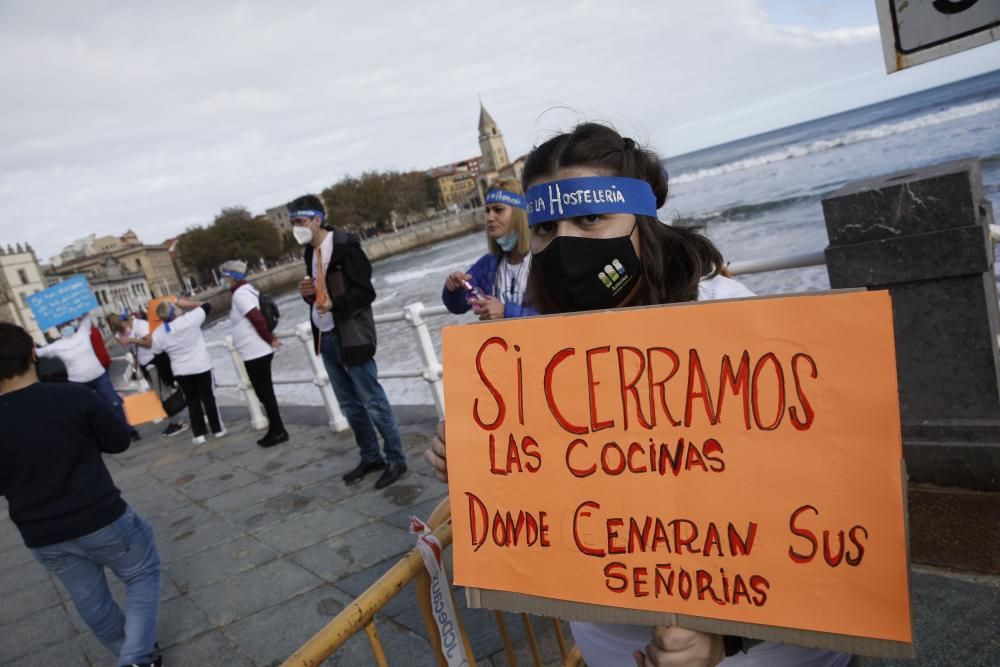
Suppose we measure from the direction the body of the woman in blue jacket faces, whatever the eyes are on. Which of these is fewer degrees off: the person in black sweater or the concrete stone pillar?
the person in black sweater

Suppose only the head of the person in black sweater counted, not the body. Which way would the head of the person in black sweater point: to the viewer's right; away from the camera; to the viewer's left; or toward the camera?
away from the camera

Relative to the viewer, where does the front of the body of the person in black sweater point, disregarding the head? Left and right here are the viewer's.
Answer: facing away from the viewer

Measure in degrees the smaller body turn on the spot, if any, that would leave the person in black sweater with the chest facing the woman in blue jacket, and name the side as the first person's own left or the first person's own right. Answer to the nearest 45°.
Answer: approximately 90° to the first person's own right

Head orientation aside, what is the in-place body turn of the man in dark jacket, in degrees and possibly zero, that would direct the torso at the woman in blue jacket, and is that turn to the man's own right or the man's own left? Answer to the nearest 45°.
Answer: approximately 90° to the man's own left

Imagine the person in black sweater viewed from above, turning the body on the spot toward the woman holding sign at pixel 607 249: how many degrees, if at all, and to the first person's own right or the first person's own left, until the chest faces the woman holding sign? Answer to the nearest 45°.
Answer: approximately 135° to the first person's own right

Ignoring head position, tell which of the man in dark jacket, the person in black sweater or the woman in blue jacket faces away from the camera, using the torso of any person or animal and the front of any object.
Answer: the person in black sweater

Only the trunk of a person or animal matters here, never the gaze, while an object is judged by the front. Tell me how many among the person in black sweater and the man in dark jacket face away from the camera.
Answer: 1

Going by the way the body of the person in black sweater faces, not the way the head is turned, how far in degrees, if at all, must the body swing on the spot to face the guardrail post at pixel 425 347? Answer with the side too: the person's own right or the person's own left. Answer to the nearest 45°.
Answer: approximately 45° to the person's own right

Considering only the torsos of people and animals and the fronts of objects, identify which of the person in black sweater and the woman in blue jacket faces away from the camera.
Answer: the person in black sweater

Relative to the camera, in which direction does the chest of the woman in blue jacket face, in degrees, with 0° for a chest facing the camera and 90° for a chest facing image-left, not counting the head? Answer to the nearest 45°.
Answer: approximately 45°
